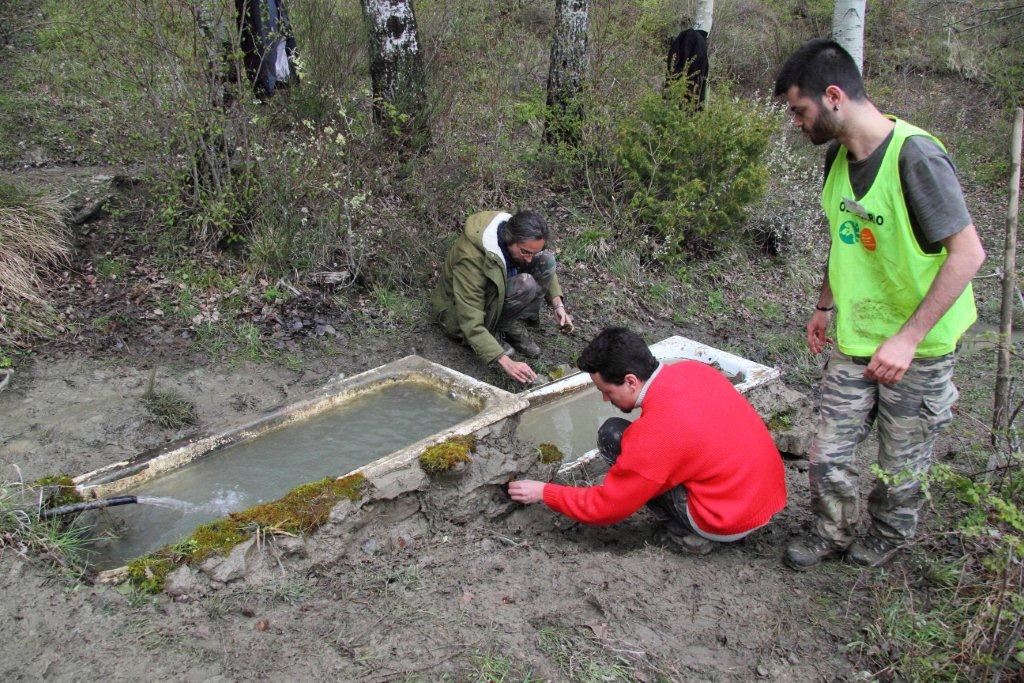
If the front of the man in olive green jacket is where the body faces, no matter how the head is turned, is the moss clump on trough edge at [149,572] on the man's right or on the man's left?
on the man's right

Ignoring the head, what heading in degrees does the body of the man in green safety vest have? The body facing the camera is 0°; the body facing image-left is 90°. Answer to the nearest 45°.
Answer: approximately 45°

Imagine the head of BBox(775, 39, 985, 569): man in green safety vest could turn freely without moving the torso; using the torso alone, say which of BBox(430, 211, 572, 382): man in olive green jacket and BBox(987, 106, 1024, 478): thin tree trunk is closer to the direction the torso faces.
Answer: the man in olive green jacket

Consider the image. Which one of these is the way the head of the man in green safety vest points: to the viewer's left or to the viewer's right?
to the viewer's left

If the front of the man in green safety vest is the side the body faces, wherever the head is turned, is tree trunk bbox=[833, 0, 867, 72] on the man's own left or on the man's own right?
on the man's own right

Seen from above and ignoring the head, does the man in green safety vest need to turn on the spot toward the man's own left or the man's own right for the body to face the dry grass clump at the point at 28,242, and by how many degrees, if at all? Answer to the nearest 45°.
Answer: approximately 45° to the man's own right

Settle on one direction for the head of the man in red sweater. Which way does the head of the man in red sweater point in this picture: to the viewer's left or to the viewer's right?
to the viewer's left

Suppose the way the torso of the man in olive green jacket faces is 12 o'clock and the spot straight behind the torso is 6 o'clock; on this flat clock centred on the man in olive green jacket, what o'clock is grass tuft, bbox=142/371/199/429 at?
The grass tuft is roughly at 4 o'clock from the man in olive green jacket.

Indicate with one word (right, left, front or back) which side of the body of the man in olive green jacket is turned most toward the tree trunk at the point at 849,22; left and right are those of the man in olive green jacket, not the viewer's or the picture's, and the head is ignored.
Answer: left

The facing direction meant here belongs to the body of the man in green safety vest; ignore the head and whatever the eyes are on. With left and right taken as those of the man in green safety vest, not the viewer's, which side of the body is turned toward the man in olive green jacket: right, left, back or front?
right

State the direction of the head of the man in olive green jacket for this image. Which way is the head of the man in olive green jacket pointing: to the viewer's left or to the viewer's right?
to the viewer's right
